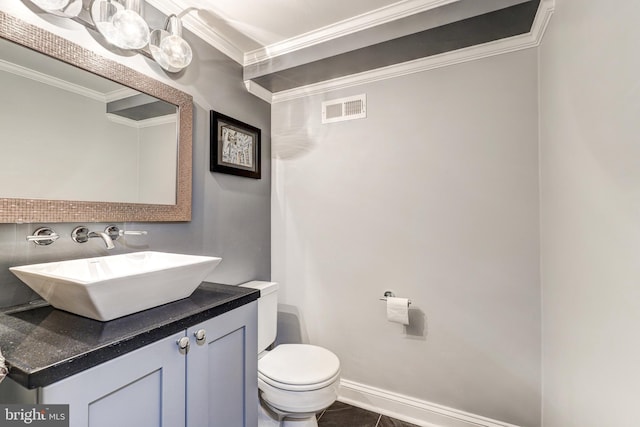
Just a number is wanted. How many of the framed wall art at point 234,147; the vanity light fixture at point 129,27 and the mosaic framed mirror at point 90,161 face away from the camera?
0

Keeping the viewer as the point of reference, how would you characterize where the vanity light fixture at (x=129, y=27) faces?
facing the viewer and to the right of the viewer

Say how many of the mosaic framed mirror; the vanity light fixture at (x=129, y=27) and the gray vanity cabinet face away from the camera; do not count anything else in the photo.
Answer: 0

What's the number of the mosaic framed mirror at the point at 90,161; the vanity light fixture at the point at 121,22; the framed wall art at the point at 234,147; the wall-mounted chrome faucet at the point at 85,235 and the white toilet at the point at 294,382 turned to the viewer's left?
0

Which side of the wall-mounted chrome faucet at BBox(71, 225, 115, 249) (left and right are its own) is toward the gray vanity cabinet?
front

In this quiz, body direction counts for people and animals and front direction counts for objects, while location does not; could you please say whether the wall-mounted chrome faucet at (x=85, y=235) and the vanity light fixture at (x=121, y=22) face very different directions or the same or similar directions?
same or similar directions

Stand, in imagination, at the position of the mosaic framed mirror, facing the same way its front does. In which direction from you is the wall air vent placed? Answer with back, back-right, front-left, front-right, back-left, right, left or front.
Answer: front-left

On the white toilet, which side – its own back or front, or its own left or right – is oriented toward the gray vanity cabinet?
right

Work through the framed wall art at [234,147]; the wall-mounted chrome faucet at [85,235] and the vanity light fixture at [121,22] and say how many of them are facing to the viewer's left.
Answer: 0

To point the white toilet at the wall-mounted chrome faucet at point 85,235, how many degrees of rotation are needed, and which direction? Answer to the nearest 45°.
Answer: approximately 135° to its right

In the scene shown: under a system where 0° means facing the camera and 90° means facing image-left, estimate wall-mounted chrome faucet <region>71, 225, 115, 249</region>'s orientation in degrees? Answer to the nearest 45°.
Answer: approximately 315°

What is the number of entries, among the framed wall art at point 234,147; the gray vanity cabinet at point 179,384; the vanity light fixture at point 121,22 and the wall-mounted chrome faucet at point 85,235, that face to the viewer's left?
0
